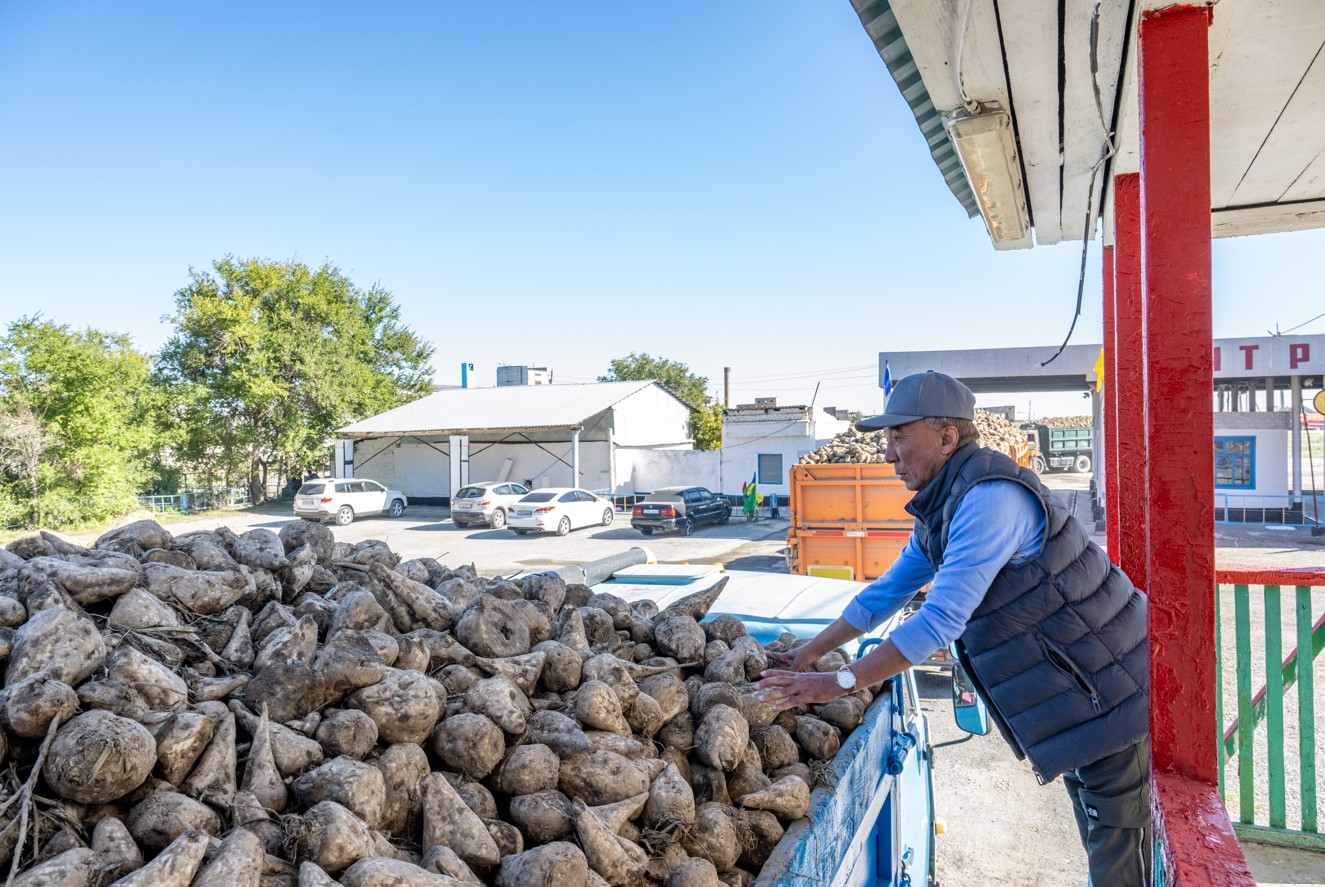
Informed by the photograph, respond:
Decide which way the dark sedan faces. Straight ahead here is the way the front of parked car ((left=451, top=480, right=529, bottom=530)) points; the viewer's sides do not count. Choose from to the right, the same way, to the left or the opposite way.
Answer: the same way

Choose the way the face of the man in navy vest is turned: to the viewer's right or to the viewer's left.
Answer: to the viewer's left

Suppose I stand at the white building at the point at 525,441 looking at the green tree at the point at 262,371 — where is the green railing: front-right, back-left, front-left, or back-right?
back-left

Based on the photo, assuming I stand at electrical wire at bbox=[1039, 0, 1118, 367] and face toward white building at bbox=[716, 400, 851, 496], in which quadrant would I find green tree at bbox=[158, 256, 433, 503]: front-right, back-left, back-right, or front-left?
front-left

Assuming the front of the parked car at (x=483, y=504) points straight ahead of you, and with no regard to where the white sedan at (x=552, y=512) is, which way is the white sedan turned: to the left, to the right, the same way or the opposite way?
the same way

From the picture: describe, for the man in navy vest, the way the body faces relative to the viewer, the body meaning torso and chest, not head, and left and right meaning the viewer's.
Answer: facing to the left of the viewer

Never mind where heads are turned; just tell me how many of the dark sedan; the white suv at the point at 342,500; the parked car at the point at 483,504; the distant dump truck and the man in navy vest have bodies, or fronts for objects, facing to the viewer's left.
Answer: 2

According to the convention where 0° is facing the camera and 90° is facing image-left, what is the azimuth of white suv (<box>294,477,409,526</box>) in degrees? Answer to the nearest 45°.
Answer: approximately 225°
